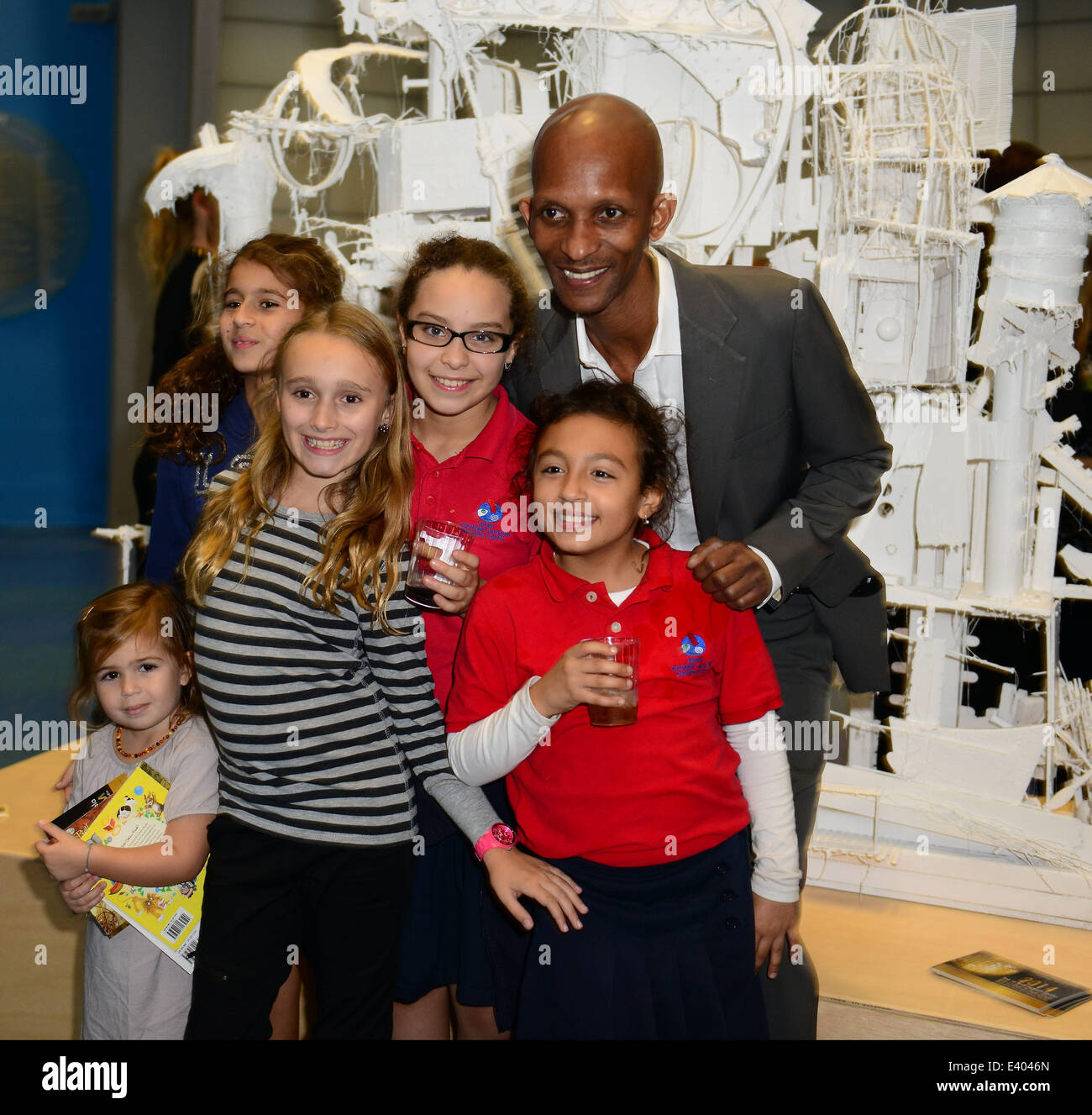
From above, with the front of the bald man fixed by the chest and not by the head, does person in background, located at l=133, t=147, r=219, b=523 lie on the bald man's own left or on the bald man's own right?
on the bald man's own right

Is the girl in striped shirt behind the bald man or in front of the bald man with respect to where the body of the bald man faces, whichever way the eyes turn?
in front

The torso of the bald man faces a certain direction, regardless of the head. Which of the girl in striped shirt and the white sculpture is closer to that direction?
the girl in striped shirt

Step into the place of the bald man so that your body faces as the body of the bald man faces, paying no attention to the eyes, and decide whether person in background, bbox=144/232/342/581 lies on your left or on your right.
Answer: on your right

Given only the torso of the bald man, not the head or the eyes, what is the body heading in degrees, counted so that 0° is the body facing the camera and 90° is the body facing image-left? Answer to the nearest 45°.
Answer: approximately 45°
